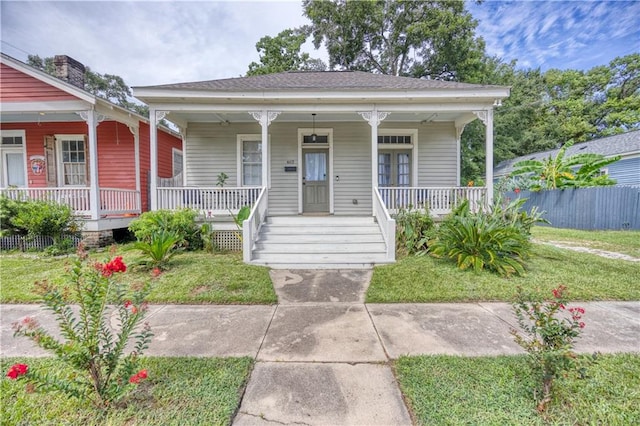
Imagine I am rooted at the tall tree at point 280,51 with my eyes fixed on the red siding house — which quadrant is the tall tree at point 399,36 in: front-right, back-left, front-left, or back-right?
back-left

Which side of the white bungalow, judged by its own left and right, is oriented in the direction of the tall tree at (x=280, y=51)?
back

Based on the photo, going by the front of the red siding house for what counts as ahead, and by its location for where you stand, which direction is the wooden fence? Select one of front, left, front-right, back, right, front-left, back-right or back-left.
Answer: left

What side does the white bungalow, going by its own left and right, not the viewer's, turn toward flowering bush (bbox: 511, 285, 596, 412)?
front

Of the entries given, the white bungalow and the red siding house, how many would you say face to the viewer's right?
0

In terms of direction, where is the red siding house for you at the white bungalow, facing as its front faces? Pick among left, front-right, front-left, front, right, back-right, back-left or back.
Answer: right

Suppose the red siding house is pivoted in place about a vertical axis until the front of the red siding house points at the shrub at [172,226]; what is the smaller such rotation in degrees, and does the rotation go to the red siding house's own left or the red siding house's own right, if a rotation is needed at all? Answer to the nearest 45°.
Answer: approximately 45° to the red siding house's own left

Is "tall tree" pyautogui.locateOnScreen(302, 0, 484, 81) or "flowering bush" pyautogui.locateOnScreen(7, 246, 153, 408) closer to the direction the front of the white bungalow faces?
the flowering bush

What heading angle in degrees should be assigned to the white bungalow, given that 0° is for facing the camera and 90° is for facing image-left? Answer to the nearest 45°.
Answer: approximately 0°

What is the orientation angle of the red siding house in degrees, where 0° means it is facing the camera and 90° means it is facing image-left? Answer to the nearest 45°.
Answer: approximately 45°

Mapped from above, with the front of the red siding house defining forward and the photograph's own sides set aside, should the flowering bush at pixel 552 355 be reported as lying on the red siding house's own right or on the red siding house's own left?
on the red siding house's own left

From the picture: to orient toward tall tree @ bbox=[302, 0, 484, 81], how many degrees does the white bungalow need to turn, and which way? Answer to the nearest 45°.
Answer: approximately 135° to its left
